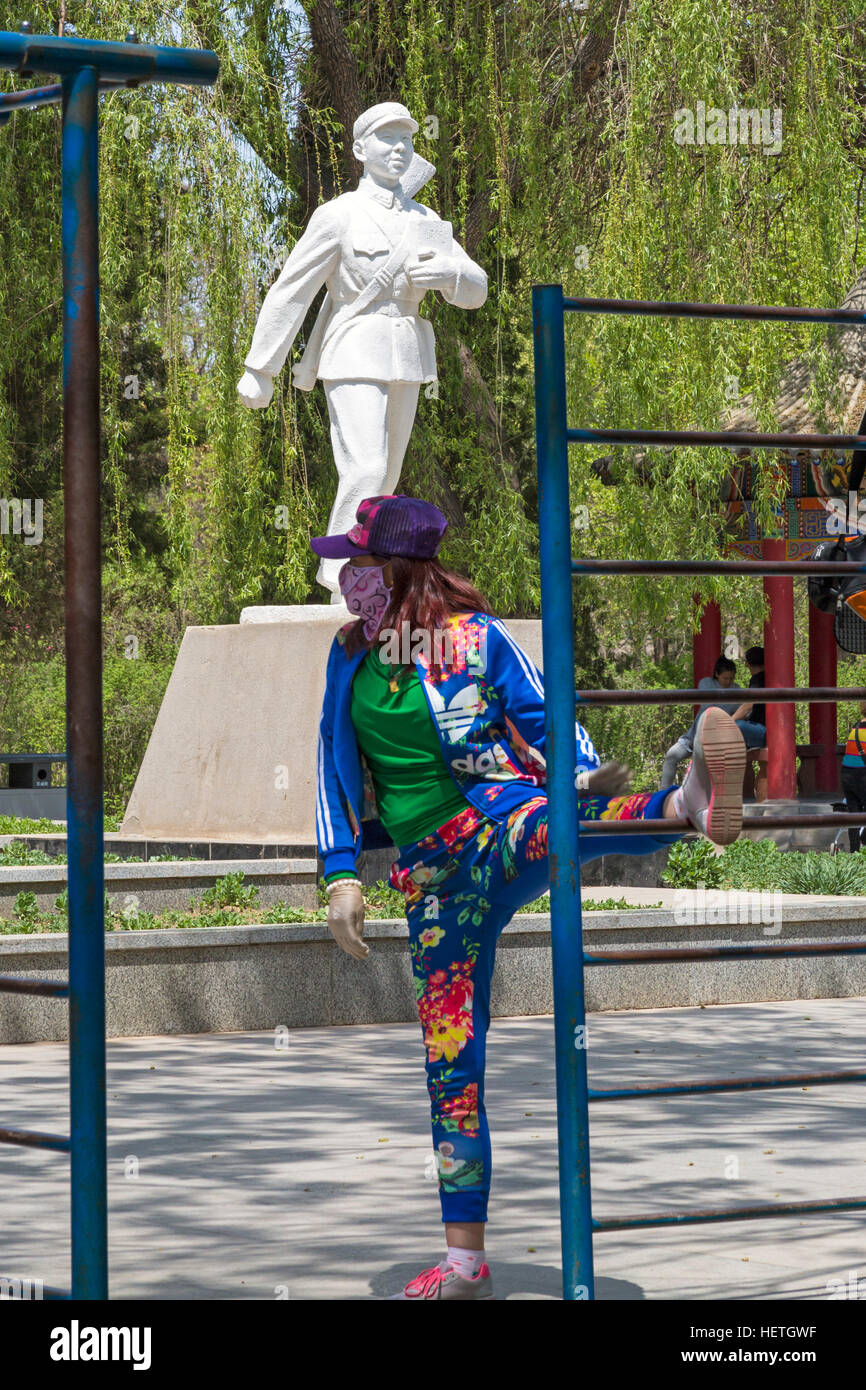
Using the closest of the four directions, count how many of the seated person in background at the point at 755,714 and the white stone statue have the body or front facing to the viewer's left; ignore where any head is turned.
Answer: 1

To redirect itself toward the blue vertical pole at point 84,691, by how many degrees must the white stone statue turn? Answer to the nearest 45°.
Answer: approximately 45° to its right

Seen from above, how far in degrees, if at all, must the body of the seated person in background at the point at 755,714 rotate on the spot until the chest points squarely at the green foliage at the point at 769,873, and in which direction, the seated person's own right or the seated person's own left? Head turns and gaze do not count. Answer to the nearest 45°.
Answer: approximately 90° to the seated person's own left

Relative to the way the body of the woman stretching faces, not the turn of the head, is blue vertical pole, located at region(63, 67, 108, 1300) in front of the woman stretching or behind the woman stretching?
in front

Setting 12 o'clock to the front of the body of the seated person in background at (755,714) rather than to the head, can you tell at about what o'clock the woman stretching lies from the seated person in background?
The woman stretching is roughly at 9 o'clock from the seated person in background.

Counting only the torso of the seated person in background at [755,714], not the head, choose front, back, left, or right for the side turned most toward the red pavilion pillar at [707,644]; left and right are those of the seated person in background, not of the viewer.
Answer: right

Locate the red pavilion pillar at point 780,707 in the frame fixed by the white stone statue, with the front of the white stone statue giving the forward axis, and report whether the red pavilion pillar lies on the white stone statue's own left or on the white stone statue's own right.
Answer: on the white stone statue's own left

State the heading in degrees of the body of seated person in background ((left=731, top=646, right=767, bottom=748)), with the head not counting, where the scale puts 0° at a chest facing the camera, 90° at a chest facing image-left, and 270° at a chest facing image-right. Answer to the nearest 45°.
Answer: approximately 90°

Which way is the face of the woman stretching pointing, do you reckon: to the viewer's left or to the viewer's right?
to the viewer's left

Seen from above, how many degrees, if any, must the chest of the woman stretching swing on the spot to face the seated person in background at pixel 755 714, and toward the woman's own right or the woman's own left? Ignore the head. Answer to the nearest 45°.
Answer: approximately 135° to the woman's own right
